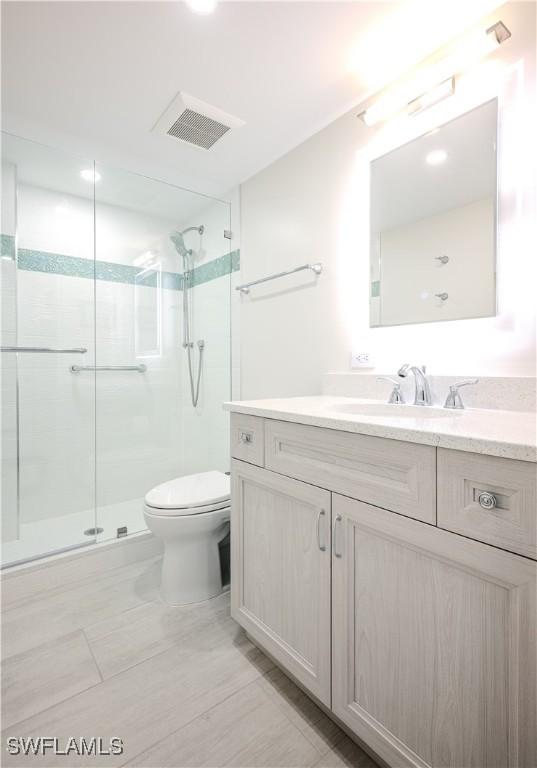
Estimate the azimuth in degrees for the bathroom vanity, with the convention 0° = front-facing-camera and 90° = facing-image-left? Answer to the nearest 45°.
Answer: approximately 45°

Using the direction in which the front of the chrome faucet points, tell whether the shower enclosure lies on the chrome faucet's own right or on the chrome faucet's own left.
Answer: on the chrome faucet's own right

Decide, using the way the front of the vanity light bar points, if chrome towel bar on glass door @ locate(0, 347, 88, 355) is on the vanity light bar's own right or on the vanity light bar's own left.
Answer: on the vanity light bar's own right

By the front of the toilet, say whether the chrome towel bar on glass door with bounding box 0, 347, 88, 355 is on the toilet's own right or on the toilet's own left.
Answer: on the toilet's own right

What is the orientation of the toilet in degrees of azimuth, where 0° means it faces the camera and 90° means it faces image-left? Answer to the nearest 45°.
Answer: approximately 45°

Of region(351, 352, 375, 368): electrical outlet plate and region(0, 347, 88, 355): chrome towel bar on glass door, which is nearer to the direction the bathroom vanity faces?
the chrome towel bar on glass door

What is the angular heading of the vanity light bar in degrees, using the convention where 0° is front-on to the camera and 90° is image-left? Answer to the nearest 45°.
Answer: approximately 45°
